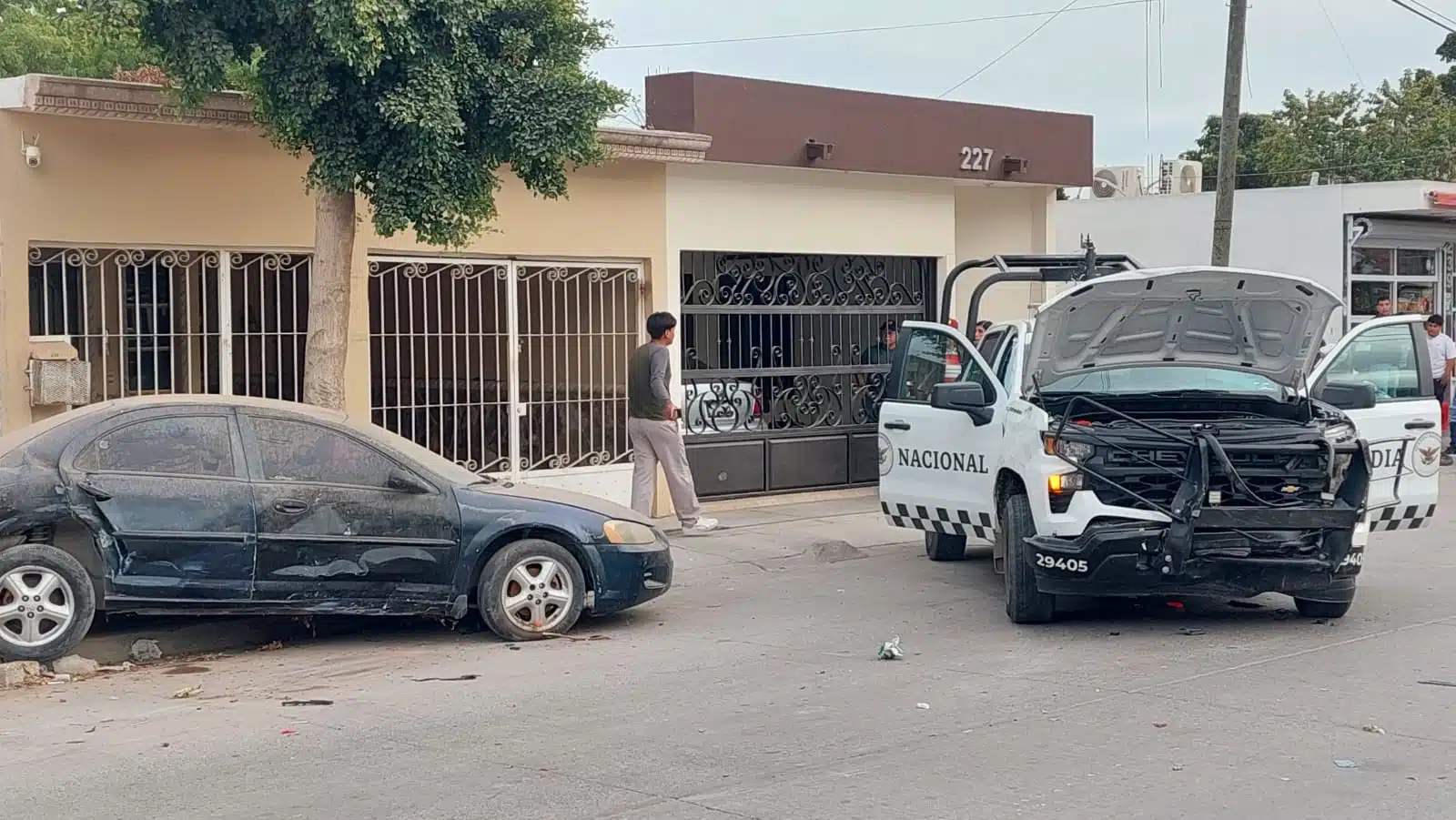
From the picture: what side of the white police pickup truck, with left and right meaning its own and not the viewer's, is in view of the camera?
front

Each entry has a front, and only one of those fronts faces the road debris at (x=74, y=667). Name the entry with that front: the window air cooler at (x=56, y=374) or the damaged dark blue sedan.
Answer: the window air cooler

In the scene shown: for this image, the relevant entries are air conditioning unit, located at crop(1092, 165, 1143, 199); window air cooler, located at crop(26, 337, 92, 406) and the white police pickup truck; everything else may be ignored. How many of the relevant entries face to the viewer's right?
0

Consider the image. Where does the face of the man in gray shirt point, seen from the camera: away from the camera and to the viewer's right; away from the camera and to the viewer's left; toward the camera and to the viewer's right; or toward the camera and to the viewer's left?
away from the camera and to the viewer's right

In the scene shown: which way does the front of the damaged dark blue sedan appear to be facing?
to the viewer's right

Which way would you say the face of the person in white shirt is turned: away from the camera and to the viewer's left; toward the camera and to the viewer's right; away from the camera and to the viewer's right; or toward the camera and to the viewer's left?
toward the camera and to the viewer's left

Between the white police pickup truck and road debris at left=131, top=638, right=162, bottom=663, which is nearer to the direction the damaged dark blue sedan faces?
the white police pickup truck

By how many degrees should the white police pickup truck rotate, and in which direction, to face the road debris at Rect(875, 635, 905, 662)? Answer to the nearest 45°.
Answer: approximately 45° to its right

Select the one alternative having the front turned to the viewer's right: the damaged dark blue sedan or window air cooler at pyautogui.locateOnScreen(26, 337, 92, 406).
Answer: the damaged dark blue sedan

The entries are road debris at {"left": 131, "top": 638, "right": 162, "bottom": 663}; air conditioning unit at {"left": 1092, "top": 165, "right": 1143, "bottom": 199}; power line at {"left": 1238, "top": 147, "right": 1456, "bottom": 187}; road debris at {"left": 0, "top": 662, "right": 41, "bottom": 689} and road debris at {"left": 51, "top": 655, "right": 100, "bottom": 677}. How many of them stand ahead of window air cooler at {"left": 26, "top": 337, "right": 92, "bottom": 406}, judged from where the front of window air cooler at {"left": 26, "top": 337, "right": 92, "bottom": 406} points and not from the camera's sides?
3

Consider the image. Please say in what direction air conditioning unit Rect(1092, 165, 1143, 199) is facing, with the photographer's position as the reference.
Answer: facing the viewer and to the left of the viewer

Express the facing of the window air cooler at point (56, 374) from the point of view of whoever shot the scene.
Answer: facing the viewer

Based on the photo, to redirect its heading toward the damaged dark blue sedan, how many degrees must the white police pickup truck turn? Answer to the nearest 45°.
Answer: approximately 90° to its right

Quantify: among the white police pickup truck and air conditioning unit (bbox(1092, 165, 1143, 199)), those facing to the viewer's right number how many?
0

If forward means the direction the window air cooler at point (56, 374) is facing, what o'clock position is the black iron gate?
The black iron gate is roughly at 8 o'clock from the window air cooler.

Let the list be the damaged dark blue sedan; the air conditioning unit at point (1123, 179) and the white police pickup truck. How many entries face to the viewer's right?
1

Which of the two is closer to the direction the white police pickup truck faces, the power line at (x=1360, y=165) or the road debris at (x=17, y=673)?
the road debris

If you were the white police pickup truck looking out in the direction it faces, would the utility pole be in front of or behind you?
behind

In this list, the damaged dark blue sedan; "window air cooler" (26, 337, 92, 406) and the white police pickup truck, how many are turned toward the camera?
2

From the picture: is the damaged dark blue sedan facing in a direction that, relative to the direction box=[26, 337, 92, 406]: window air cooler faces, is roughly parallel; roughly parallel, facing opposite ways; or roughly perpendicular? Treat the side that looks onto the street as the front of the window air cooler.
roughly perpendicular
